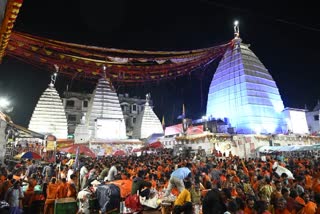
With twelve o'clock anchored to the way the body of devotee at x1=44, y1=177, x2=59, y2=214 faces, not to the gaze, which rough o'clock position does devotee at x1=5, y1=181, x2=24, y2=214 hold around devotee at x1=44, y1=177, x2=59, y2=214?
devotee at x1=5, y1=181, x2=24, y2=214 is roughly at 8 o'clock from devotee at x1=44, y1=177, x2=59, y2=214.

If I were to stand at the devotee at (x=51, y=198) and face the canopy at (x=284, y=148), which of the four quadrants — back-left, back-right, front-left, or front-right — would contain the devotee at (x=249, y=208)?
front-right

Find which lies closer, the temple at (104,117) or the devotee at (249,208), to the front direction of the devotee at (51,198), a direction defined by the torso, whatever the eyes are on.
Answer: the temple

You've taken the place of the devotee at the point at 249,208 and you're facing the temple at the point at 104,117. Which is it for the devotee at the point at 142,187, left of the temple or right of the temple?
left

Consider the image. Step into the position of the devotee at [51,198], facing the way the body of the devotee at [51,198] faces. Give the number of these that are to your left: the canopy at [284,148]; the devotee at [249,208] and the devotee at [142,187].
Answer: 0

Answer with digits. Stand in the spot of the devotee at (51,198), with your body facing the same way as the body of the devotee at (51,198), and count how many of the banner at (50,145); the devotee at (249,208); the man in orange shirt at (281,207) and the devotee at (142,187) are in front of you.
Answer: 1

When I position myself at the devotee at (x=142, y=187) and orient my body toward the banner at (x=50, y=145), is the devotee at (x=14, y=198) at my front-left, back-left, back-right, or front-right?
front-left

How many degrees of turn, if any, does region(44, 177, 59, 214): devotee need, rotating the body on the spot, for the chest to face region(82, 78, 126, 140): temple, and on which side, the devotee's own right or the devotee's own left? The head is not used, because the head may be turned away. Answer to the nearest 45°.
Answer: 0° — they already face it

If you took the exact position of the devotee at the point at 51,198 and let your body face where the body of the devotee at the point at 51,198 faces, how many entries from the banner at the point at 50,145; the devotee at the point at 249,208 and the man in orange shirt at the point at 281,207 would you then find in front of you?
1

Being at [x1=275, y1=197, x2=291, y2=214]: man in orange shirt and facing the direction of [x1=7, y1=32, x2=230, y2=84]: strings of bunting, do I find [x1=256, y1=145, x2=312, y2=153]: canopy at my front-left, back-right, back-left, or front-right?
front-right

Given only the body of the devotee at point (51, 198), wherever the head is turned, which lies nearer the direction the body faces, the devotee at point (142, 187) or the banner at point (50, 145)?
the banner

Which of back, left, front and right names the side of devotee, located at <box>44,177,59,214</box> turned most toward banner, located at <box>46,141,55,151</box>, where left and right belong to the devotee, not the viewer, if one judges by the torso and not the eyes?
front

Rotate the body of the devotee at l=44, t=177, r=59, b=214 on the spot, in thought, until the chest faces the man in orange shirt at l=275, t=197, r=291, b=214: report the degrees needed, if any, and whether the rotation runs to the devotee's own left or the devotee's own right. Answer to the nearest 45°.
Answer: approximately 135° to the devotee's own right

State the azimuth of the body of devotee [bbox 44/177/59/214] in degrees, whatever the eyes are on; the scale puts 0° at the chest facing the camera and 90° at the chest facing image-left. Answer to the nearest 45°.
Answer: approximately 180°
